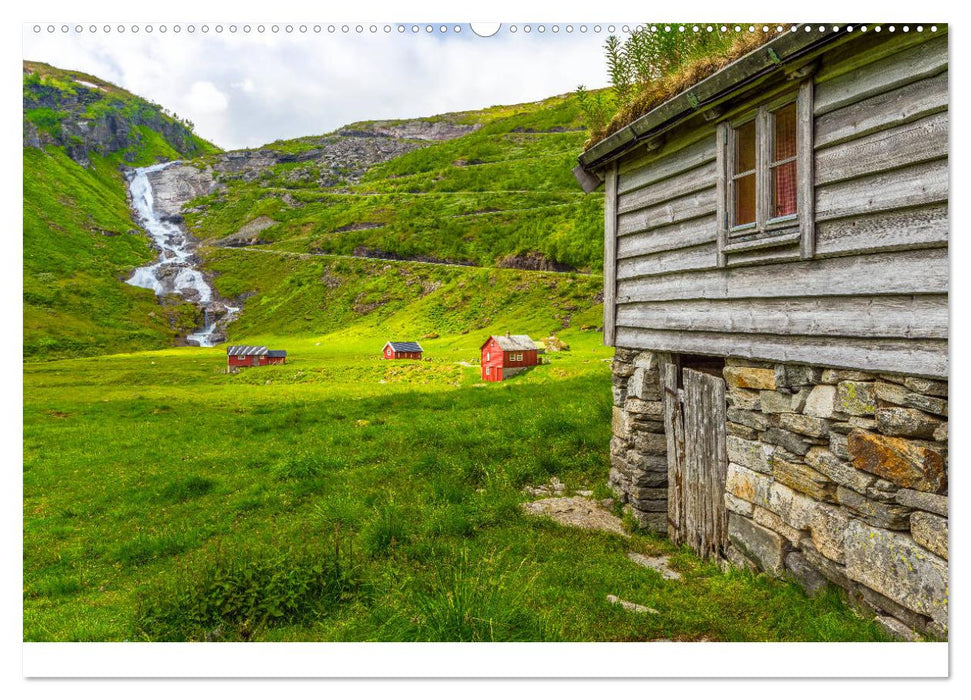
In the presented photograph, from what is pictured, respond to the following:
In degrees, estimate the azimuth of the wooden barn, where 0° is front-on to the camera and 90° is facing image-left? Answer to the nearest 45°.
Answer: approximately 45°

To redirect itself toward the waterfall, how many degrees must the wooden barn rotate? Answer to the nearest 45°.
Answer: approximately 90° to its right

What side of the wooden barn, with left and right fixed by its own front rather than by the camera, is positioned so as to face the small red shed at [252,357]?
right

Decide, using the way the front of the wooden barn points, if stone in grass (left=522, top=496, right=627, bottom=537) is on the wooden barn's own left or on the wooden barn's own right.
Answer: on the wooden barn's own right

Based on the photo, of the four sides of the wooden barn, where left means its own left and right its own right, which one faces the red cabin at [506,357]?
right

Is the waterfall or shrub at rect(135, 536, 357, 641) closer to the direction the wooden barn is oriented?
the shrub

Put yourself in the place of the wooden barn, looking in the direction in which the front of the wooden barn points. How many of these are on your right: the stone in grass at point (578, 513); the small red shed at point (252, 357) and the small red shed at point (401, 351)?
3

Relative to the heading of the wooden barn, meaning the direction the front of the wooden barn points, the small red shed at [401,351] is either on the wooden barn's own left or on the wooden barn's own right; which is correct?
on the wooden barn's own right
